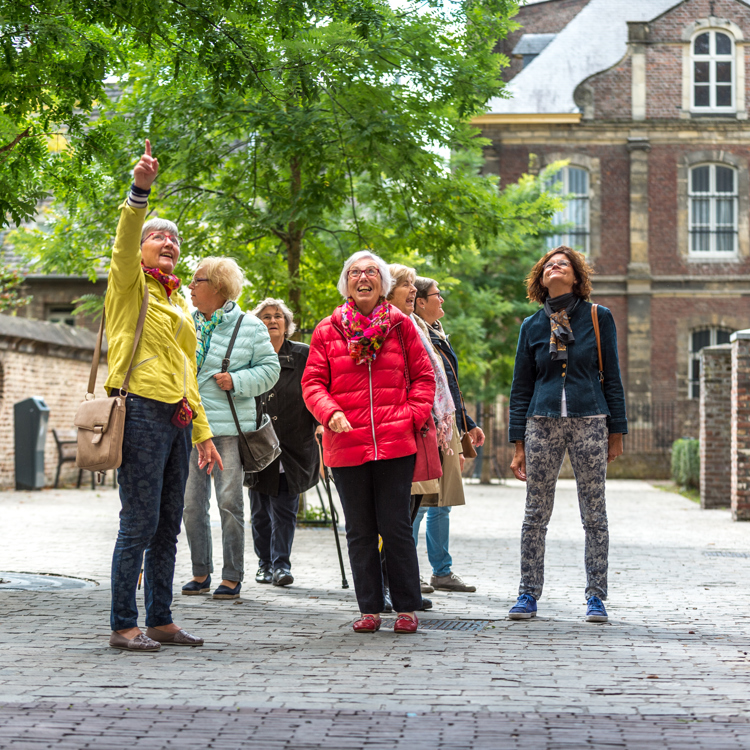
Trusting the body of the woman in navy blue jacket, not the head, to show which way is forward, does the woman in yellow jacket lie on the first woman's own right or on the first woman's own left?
on the first woman's own right

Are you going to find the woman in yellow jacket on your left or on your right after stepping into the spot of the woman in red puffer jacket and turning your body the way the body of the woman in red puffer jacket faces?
on your right

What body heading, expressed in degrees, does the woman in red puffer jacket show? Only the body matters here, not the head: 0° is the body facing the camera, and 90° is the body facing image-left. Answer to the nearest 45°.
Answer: approximately 0°

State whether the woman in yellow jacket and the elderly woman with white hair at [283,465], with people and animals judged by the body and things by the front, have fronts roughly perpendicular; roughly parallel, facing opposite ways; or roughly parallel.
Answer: roughly perpendicular

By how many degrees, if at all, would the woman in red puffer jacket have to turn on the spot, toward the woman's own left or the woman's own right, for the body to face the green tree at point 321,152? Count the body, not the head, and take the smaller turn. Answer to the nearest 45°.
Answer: approximately 180°

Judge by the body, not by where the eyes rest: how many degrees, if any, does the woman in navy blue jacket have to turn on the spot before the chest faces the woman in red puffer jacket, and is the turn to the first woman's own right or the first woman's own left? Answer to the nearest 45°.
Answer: approximately 45° to the first woman's own right

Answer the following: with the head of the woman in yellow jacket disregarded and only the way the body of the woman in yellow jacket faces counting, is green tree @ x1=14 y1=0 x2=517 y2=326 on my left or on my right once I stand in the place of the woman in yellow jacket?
on my left

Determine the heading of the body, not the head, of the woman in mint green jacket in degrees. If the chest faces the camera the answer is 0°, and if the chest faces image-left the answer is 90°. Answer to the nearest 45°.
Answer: approximately 45°

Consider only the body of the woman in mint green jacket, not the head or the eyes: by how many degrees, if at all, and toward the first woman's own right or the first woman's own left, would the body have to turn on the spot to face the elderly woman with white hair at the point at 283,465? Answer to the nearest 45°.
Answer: approximately 180°

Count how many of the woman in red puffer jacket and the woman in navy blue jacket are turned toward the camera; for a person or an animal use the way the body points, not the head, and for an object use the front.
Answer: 2
